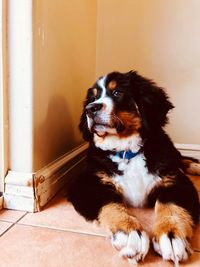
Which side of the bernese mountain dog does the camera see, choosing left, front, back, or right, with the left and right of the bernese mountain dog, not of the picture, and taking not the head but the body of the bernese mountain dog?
front
